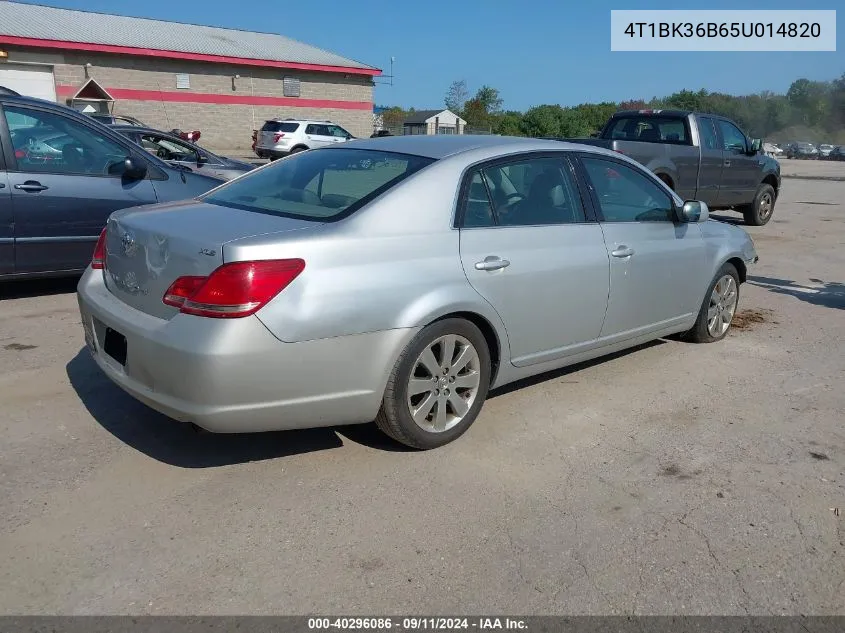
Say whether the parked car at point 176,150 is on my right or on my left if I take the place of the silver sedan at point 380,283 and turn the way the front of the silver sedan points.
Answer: on my left

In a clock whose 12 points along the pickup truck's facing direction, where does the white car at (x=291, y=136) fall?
The white car is roughly at 9 o'clock from the pickup truck.

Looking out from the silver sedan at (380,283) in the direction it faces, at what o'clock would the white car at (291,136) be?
The white car is roughly at 10 o'clock from the silver sedan.

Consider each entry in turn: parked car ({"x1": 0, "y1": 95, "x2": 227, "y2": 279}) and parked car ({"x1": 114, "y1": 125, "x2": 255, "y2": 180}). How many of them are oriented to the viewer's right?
2

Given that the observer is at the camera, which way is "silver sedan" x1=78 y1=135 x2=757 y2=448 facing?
facing away from the viewer and to the right of the viewer

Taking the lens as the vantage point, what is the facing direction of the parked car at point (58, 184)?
facing to the right of the viewer

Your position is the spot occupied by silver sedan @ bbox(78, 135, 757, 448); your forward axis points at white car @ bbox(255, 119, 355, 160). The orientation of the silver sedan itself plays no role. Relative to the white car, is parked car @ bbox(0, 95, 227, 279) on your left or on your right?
left

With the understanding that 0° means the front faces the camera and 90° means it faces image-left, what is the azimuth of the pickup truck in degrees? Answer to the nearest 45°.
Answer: approximately 225°

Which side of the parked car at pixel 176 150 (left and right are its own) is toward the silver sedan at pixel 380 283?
right

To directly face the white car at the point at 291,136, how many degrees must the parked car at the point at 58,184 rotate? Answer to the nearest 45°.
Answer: approximately 90° to its left

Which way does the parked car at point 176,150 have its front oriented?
to the viewer's right
